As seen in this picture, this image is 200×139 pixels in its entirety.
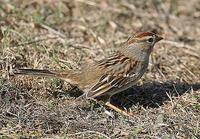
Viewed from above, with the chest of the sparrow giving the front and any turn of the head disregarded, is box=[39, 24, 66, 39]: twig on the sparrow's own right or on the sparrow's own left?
on the sparrow's own left

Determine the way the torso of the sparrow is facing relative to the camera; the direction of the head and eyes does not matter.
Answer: to the viewer's right
